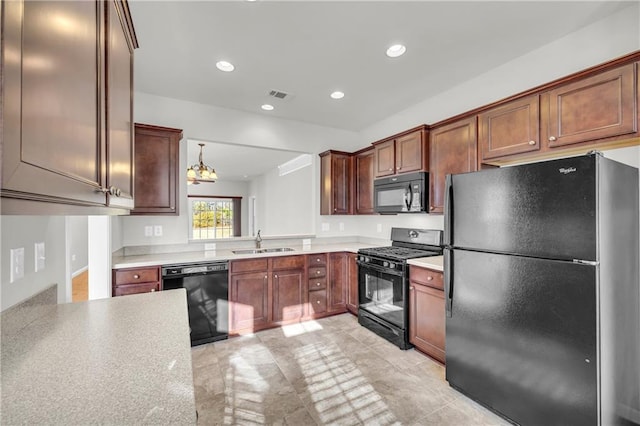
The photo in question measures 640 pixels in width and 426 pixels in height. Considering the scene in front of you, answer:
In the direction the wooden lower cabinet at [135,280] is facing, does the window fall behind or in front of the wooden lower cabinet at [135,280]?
behind

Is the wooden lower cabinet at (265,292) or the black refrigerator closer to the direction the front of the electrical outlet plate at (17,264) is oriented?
the black refrigerator

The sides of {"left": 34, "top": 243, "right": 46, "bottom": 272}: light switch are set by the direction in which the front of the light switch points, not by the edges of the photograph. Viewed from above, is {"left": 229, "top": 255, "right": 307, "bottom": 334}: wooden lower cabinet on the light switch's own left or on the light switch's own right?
on the light switch's own left

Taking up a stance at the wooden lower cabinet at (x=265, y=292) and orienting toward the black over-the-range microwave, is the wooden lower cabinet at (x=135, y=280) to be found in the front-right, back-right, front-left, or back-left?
back-right

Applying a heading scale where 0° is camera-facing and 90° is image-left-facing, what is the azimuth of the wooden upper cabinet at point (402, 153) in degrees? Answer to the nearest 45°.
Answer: approximately 45°

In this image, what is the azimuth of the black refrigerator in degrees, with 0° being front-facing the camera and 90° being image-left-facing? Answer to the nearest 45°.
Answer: approximately 45°

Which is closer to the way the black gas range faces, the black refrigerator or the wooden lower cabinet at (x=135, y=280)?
the wooden lower cabinet

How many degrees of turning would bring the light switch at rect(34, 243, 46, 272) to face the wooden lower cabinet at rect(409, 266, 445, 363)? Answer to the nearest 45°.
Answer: approximately 45° to its left
